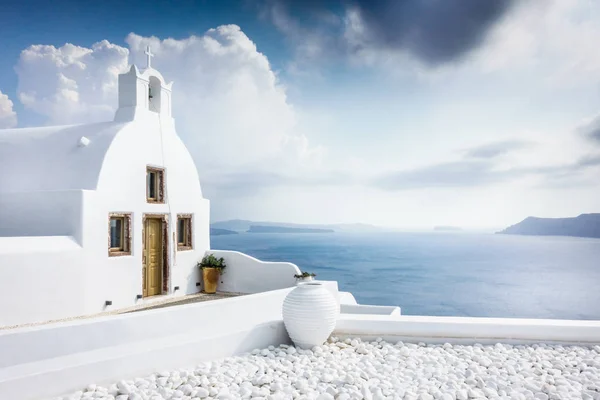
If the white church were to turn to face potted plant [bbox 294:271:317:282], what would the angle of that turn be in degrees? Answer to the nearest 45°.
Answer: approximately 45° to its left

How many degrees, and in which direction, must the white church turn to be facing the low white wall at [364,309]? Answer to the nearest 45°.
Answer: approximately 45° to its left

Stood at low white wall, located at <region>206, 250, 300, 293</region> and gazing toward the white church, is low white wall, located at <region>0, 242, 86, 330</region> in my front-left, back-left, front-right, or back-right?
front-left

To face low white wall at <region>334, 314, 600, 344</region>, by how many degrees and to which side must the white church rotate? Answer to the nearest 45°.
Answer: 0° — it already faces it

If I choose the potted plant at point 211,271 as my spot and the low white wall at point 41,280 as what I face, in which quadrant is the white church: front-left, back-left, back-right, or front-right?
front-right

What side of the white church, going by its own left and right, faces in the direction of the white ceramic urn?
front

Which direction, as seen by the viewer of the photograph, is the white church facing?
facing the viewer and to the right of the viewer
